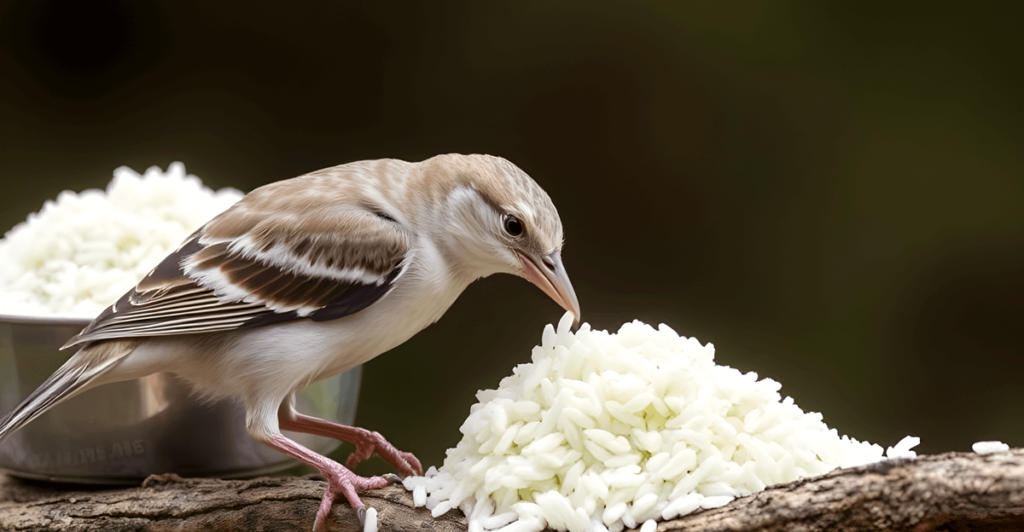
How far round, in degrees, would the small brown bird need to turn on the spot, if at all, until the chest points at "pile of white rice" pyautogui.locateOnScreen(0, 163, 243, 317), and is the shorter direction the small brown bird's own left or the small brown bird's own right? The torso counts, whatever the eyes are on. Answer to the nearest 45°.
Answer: approximately 135° to the small brown bird's own left

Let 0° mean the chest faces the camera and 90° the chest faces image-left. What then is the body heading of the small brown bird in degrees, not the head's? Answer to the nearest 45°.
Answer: approximately 270°

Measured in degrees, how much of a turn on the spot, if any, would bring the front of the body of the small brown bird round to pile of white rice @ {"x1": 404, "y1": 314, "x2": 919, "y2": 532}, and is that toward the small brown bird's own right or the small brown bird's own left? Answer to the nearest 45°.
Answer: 0° — it already faces it

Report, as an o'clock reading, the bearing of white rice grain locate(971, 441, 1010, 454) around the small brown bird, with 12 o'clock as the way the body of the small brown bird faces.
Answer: The white rice grain is roughly at 1 o'clock from the small brown bird.
